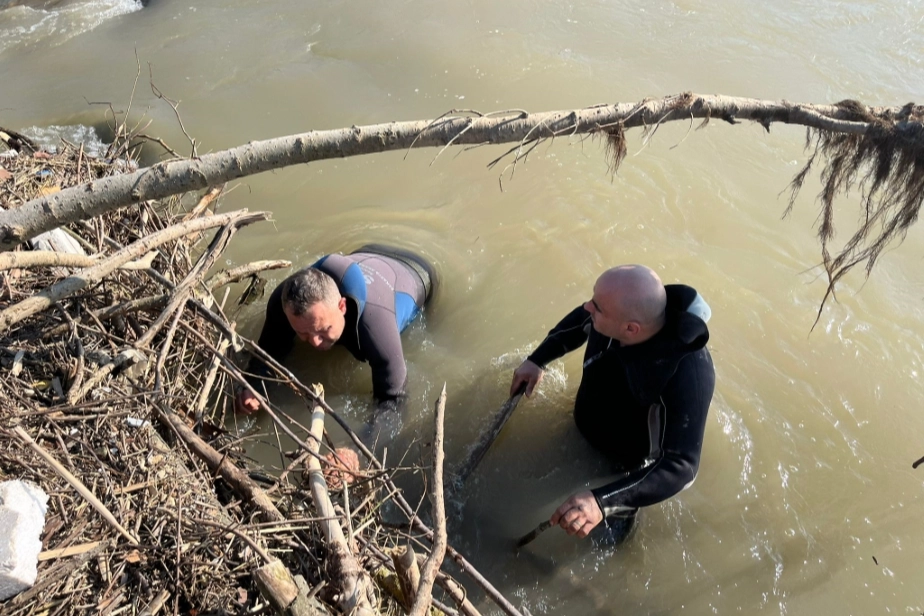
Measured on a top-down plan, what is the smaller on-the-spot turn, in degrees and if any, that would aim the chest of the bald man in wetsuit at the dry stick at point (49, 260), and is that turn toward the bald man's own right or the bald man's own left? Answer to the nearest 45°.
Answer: approximately 45° to the bald man's own right

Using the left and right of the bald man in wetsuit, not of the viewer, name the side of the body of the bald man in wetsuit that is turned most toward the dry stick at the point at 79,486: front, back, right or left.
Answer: front

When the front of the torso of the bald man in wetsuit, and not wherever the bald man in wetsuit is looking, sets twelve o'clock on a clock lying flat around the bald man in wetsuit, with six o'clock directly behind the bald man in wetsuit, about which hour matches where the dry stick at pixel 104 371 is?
The dry stick is roughly at 1 o'clock from the bald man in wetsuit.

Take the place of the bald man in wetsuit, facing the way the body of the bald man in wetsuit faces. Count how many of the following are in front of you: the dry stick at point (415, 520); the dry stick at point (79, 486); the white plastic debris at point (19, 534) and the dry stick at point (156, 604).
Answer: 4

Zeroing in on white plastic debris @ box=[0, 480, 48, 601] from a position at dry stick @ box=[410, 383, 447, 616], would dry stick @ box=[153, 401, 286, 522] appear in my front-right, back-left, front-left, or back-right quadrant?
front-right

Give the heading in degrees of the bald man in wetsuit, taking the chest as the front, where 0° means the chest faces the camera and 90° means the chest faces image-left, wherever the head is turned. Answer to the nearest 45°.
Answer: approximately 45°

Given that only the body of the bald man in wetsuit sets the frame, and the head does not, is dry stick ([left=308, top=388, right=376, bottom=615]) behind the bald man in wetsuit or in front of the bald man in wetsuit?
in front

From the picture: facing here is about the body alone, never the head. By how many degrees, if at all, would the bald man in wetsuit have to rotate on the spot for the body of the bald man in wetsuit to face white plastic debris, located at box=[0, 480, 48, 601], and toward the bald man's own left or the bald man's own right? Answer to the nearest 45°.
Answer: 0° — they already face it

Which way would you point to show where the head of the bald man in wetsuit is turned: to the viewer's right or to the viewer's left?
to the viewer's left

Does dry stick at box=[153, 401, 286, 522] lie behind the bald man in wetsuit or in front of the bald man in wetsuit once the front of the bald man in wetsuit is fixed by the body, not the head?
in front

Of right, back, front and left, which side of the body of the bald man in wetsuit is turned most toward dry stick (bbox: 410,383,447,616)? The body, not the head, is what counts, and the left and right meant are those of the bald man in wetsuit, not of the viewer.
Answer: front
